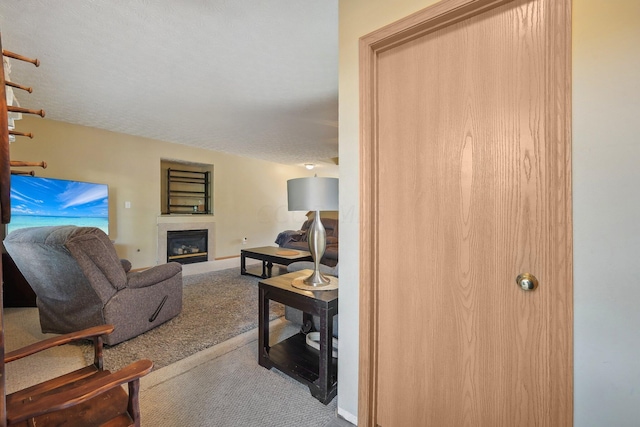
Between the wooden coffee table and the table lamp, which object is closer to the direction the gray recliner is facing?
the wooden coffee table

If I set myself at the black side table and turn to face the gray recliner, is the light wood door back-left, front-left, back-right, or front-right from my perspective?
back-left

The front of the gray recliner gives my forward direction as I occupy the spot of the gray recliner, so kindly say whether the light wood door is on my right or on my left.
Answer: on my right

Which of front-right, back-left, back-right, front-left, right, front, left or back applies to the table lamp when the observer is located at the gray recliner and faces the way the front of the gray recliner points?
right

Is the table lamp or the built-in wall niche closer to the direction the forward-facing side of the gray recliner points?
the built-in wall niche

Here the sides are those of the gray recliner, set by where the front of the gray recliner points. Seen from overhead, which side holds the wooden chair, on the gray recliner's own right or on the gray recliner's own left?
on the gray recliner's own right

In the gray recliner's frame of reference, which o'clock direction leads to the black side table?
The black side table is roughly at 3 o'clock from the gray recliner.

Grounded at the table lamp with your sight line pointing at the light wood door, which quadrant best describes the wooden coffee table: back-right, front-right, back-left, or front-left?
back-left

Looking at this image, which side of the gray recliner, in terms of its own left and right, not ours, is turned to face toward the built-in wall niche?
front
